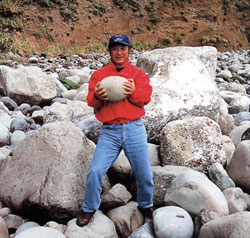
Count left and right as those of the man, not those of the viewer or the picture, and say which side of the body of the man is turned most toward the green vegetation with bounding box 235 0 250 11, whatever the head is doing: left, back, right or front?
back

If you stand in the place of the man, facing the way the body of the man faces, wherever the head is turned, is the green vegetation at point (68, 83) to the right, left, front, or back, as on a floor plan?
back

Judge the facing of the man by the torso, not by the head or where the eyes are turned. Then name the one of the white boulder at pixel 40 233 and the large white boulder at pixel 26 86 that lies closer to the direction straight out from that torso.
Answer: the white boulder at pixel 40 233

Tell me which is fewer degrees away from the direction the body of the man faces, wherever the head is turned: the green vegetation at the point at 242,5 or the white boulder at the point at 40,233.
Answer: the white boulder

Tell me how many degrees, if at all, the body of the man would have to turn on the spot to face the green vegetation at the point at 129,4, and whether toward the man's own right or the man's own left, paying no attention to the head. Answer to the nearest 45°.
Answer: approximately 180°

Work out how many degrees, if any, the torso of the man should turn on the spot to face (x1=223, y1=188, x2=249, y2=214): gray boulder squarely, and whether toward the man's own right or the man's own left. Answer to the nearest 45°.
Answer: approximately 90° to the man's own left

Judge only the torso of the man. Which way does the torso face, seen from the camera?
toward the camera

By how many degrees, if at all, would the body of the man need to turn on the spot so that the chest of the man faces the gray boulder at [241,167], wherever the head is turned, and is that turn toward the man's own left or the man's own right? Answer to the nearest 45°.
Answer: approximately 135° to the man's own left
